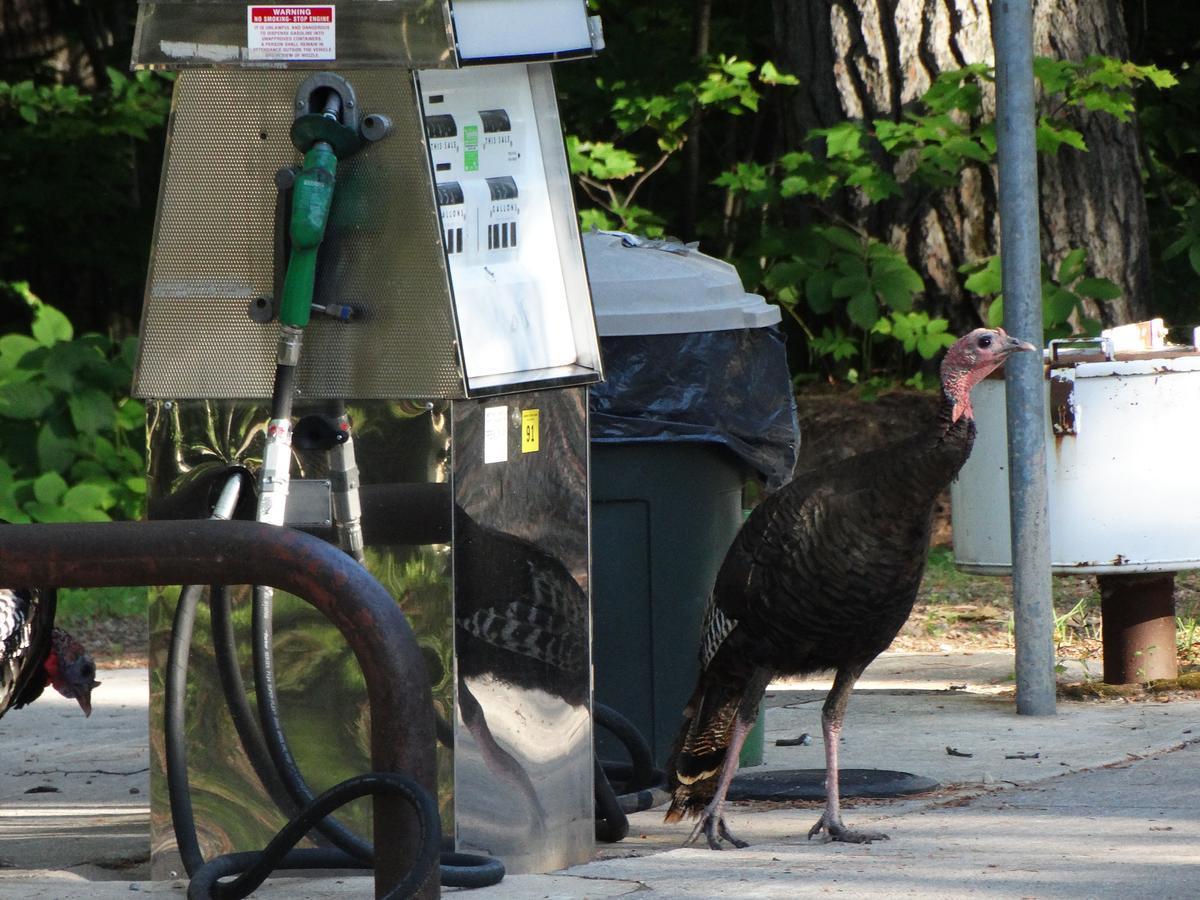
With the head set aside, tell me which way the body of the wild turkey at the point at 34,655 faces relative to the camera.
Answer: to the viewer's right

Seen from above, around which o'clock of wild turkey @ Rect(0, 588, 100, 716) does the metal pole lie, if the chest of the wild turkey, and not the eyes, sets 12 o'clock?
The metal pole is roughly at 12 o'clock from the wild turkey.

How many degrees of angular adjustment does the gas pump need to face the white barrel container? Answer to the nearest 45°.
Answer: approximately 90° to its left

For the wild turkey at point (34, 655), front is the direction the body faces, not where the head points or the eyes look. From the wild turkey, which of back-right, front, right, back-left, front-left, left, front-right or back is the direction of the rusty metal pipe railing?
right

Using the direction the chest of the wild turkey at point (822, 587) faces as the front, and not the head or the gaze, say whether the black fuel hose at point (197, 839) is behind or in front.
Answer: behind

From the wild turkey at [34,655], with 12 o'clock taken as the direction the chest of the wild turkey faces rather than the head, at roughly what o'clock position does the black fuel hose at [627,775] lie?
The black fuel hose is roughly at 1 o'clock from the wild turkey.

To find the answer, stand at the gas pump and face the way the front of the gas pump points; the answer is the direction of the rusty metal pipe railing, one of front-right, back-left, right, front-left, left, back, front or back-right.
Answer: front-right

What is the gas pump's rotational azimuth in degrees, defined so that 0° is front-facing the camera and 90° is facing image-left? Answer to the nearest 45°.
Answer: approximately 315°

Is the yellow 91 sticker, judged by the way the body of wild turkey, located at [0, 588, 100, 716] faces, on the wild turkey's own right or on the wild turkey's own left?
on the wild turkey's own right

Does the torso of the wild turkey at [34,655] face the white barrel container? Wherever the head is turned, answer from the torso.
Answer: yes

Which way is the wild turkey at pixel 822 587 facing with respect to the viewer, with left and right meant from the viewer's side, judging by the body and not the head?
facing to the right of the viewer

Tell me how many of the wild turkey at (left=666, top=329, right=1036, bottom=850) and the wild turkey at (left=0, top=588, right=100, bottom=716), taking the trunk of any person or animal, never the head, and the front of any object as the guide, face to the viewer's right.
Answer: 2
